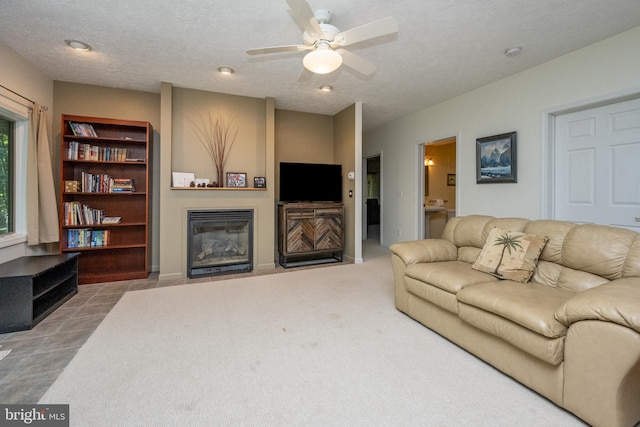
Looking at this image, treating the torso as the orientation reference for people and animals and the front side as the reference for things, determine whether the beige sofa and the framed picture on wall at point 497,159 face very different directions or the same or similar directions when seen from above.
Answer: same or similar directions

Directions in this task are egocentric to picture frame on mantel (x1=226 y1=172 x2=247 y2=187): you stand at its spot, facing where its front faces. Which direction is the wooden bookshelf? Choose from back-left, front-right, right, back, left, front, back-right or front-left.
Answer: right

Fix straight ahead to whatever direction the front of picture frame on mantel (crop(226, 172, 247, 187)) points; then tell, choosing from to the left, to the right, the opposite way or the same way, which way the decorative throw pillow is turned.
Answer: to the right

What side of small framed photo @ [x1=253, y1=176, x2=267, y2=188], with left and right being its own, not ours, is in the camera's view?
front

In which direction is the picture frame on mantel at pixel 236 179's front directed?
toward the camera

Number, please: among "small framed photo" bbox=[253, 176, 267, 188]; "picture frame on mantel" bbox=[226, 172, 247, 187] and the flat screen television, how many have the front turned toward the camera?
3

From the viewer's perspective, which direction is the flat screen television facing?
toward the camera

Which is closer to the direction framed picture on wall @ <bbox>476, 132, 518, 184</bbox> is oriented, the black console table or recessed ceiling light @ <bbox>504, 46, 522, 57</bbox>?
the black console table

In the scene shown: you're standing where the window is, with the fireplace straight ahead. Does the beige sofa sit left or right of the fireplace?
right

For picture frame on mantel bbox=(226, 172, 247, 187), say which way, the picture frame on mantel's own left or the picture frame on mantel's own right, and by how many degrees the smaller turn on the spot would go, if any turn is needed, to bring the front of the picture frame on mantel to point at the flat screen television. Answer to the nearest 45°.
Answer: approximately 90° to the picture frame on mantel's own left

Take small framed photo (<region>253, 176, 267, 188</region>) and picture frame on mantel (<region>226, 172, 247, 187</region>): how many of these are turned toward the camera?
2

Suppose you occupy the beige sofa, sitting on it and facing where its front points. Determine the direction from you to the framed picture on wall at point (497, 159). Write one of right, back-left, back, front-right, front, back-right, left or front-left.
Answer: back-right

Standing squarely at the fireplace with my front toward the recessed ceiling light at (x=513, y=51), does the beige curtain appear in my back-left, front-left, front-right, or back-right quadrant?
back-right

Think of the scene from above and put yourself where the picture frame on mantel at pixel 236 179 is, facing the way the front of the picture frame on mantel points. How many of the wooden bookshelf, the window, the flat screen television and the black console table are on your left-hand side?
1

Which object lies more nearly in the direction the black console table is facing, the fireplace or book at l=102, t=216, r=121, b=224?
the fireplace

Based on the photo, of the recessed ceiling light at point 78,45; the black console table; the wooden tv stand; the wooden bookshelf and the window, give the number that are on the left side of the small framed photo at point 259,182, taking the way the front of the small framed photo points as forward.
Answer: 1

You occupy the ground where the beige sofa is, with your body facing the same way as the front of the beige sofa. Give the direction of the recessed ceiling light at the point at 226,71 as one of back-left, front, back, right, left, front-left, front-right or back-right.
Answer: front-right

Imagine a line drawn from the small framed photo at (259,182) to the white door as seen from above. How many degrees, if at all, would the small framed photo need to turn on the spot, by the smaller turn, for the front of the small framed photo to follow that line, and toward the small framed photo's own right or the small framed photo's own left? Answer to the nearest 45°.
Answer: approximately 45° to the small framed photo's own left

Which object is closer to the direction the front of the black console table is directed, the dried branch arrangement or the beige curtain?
the dried branch arrangement

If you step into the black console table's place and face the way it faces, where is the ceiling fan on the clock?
The ceiling fan is roughly at 12 o'clock from the black console table.
